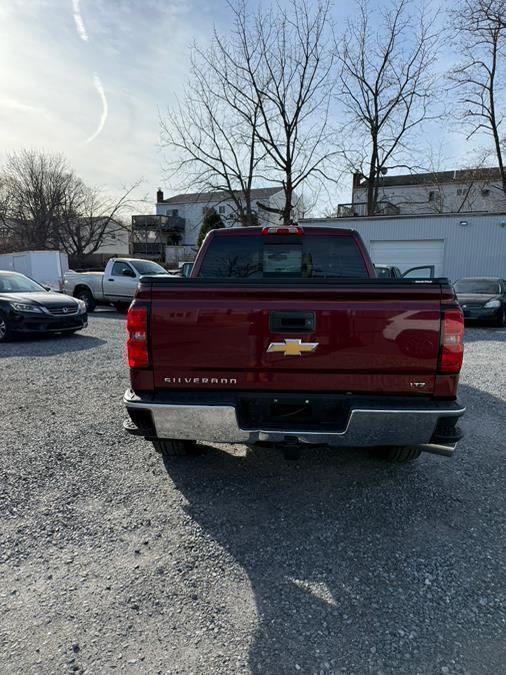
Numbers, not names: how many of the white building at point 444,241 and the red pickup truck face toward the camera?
1

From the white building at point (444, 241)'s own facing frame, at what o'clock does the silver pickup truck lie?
The silver pickup truck is roughly at 2 o'clock from the white building.

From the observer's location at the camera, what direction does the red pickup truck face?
facing away from the viewer

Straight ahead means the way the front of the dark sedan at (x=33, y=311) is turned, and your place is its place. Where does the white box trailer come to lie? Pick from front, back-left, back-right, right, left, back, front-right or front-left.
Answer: back-left

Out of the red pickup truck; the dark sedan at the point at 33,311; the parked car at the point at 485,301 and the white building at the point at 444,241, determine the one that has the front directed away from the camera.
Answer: the red pickup truck

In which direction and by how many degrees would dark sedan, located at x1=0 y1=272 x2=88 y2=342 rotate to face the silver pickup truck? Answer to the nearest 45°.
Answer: approximately 90° to its left

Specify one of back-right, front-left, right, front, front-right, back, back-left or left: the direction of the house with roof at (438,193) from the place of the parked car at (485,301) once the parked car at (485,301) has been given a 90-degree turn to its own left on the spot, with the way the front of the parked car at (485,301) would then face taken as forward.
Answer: back-left

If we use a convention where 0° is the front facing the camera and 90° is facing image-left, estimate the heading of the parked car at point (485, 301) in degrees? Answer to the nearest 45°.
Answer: approximately 45°

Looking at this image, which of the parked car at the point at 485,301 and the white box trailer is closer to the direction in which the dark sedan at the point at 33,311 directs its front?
the parked car

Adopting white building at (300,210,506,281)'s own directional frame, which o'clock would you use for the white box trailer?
The white box trailer is roughly at 3 o'clock from the white building.

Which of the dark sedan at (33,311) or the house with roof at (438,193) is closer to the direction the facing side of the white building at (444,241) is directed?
the dark sedan

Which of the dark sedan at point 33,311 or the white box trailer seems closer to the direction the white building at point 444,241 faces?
the dark sedan
